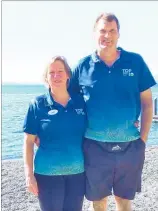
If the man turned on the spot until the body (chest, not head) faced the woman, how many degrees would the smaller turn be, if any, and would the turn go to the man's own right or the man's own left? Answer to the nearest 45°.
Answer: approximately 45° to the man's own right

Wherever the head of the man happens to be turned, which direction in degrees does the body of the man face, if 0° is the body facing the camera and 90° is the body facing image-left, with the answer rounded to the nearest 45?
approximately 0°
